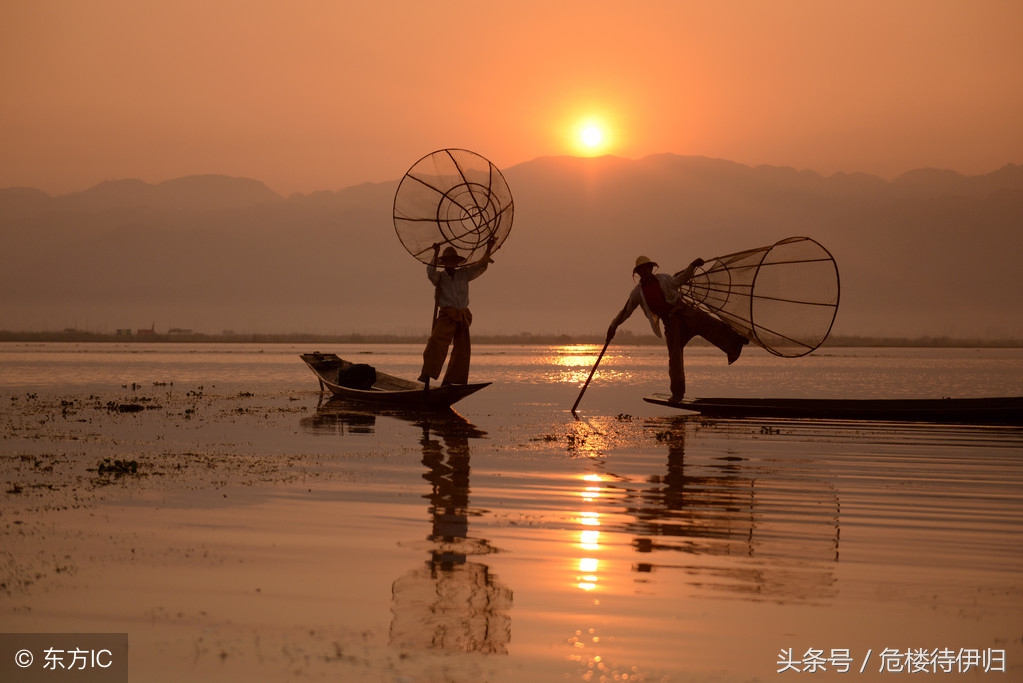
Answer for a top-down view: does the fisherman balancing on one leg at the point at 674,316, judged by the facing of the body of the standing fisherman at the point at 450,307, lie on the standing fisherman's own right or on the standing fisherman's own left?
on the standing fisherman's own left

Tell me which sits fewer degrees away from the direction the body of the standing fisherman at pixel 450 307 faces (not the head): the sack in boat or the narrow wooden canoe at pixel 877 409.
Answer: the narrow wooden canoe

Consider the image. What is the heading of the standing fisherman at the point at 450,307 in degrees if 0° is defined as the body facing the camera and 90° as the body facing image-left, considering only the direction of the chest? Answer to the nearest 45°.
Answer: approximately 0°

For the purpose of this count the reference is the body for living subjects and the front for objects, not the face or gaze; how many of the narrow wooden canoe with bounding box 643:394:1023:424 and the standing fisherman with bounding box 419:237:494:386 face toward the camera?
1

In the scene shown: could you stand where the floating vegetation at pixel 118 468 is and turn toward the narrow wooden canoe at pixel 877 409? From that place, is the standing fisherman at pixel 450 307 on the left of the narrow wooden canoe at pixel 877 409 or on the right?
left

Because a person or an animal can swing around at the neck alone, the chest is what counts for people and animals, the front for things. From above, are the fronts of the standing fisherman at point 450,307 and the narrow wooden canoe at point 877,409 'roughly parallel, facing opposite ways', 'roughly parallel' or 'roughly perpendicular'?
roughly perpendicular

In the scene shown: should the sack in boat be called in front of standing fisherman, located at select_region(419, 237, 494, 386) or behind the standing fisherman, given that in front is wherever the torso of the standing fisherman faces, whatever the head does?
behind

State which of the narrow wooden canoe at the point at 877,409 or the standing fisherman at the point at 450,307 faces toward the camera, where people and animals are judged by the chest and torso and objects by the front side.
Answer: the standing fisherman

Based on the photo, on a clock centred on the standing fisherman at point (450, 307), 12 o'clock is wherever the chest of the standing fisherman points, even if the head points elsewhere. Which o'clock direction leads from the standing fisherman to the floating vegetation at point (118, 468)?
The floating vegetation is roughly at 1 o'clock from the standing fisherman.
